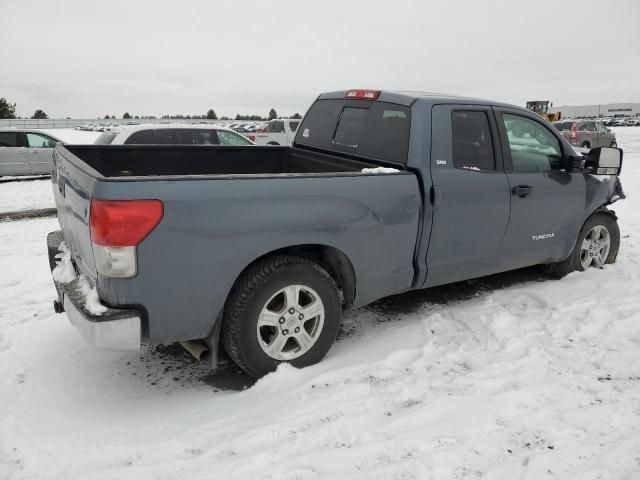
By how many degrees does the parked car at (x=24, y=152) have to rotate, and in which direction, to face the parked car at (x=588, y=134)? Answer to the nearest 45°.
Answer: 0° — it already faces it

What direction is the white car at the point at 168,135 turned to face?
to the viewer's right

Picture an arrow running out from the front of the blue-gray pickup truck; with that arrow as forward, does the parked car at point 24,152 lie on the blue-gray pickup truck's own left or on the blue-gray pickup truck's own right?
on the blue-gray pickup truck's own left

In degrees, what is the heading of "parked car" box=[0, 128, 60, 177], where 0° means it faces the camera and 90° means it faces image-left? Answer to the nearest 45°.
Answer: approximately 270°

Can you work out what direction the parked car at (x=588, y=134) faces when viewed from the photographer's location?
facing away from the viewer and to the right of the viewer

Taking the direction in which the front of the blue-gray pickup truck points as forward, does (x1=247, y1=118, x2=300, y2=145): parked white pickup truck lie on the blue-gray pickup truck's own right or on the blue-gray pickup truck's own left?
on the blue-gray pickup truck's own left

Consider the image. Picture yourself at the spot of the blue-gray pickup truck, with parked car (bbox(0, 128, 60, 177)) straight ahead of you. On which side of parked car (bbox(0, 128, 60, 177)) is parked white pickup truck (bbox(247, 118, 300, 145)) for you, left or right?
right

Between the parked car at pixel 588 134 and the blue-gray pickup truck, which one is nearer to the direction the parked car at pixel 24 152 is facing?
the parked car

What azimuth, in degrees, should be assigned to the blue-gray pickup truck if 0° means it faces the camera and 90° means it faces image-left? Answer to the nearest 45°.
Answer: approximately 225°
